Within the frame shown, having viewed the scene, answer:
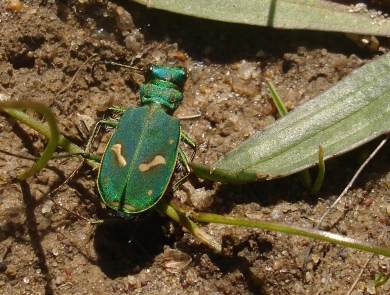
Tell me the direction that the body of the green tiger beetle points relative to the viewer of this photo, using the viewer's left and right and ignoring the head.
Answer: facing away from the viewer

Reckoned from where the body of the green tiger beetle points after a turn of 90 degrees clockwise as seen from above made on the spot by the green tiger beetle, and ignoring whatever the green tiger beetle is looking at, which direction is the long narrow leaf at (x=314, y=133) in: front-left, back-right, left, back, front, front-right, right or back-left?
front
